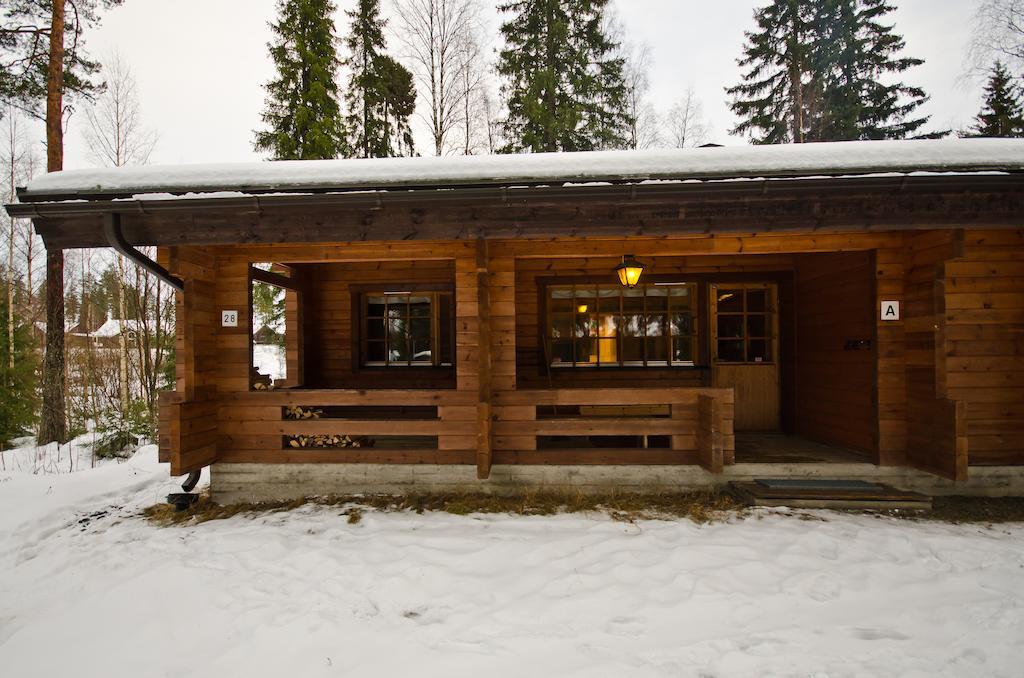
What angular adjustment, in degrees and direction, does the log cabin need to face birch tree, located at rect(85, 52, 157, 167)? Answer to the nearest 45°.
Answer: approximately 135° to its right

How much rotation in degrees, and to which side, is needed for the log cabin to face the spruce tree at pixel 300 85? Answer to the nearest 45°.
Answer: approximately 135° to its right

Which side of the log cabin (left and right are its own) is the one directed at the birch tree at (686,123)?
back

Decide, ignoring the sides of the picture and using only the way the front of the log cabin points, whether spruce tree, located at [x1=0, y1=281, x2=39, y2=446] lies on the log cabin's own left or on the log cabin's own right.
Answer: on the log cabin's own right

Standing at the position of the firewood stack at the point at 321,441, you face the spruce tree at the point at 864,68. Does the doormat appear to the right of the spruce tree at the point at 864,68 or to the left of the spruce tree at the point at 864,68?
right

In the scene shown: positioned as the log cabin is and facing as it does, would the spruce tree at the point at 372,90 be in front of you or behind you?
behind

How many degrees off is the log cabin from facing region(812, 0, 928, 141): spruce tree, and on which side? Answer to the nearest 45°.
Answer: approximately 135° to its left

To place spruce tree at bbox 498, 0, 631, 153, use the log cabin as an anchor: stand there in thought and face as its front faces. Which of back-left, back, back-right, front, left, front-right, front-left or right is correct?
back

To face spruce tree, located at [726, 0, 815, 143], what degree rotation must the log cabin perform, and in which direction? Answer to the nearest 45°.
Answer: approximately 135° to its left

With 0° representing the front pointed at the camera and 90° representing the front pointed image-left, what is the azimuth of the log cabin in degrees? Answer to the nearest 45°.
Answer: approximately 0°
